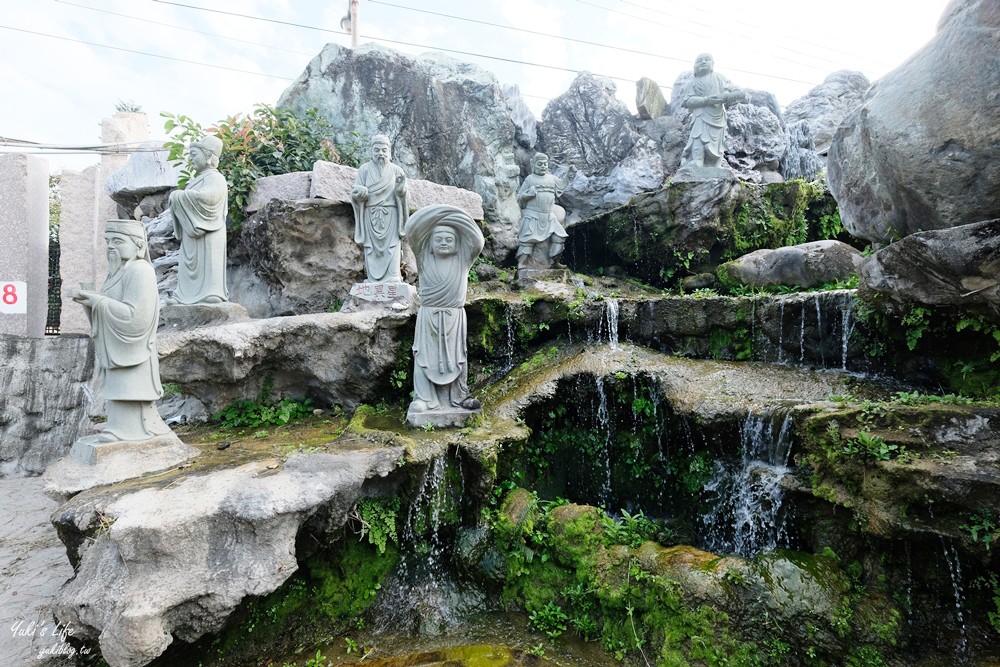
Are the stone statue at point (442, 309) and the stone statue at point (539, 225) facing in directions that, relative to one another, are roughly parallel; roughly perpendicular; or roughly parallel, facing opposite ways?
roughly parallel

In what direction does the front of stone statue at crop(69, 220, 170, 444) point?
to the viewer's left

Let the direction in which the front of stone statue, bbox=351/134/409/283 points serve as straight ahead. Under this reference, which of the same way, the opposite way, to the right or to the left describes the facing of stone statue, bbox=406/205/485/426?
the same way

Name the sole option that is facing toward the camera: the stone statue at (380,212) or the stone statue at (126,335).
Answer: the stone statue at (380,212)

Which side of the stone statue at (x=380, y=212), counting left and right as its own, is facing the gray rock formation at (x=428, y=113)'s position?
back

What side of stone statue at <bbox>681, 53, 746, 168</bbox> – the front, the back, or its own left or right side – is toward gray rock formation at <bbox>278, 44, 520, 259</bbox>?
right

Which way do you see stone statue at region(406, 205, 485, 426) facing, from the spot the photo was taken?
facing the viewer

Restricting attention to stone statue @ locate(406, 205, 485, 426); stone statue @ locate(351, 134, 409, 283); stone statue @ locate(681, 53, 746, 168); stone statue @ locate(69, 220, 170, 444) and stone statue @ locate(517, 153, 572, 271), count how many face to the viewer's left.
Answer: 1

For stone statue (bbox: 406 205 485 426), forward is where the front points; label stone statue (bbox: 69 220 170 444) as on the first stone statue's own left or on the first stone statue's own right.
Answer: on the first stone statue's own right

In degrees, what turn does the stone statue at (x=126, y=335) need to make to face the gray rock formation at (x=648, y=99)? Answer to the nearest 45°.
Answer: approximately 180°

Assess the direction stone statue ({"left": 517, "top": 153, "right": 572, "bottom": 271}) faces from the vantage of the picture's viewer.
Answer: facing the viewer

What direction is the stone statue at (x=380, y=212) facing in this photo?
toward the camera

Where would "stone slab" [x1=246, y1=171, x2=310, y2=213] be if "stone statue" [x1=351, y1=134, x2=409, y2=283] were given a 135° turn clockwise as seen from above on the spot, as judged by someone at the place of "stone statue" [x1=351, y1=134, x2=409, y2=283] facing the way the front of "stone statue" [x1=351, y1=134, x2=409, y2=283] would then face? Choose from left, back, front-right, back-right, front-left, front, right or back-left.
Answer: front

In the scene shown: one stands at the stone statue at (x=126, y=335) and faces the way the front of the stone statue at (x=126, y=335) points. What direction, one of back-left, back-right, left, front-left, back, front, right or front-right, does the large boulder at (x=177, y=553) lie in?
left

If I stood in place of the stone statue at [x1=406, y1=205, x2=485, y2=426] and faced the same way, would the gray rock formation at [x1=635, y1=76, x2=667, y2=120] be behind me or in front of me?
behind

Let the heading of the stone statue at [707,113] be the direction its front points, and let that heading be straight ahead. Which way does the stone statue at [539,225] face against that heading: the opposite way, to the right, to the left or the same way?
the same way

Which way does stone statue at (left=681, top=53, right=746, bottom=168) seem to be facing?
toward the camera
